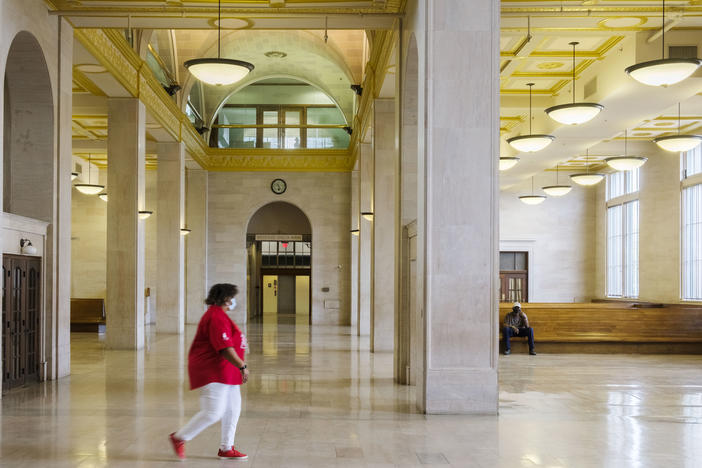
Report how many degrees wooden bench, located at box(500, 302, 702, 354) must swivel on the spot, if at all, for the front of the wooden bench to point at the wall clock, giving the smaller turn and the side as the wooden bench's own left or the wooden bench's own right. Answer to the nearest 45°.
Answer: approximately 135° to the wooden bench's own right

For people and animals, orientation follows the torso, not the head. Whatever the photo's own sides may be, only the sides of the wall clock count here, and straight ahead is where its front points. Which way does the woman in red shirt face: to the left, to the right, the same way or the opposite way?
to the left

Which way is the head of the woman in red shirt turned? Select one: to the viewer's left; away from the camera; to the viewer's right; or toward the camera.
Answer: to the viewer's right

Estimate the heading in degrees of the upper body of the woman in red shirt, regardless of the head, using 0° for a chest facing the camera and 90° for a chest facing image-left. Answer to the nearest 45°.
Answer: approximately 270°

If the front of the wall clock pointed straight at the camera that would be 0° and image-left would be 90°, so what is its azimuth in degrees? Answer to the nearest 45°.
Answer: approximately 0°

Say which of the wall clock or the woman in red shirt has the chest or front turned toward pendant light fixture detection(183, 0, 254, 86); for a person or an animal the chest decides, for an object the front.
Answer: the wall clock
